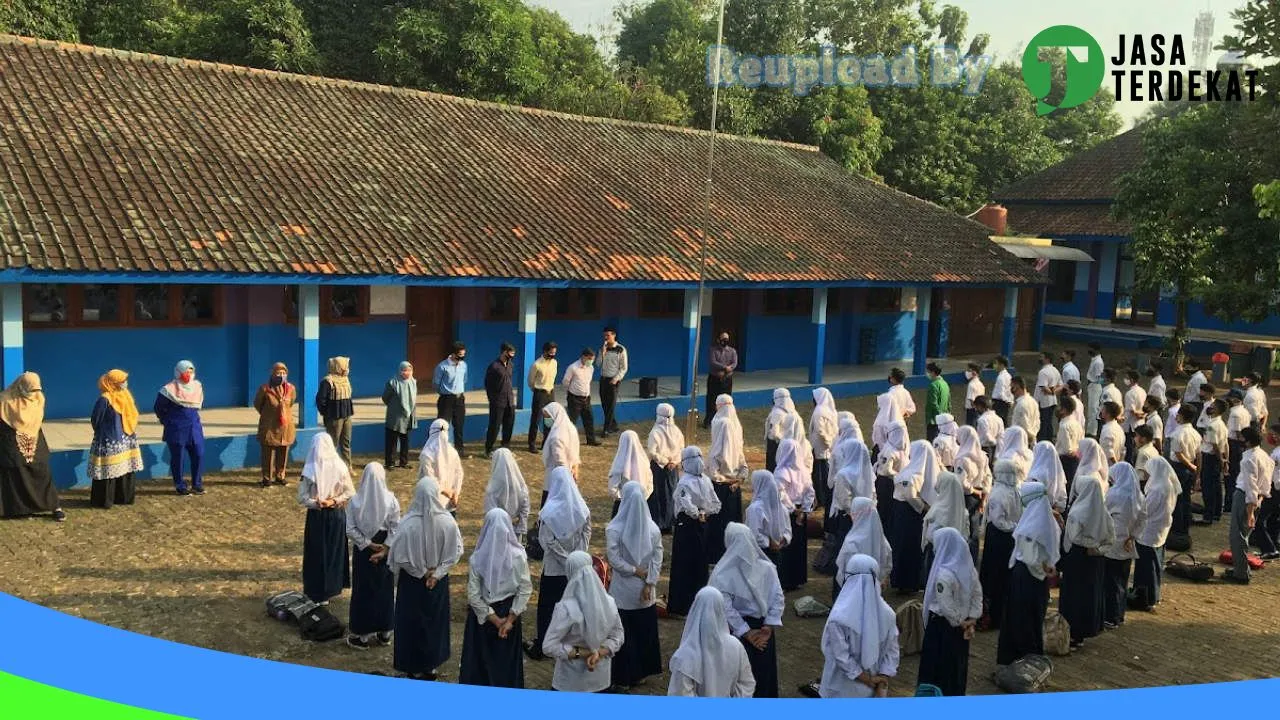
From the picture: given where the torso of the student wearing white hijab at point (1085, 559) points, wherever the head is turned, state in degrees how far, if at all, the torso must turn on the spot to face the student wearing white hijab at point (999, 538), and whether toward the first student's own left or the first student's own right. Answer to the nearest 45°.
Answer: approximately 45° to the first student's own left

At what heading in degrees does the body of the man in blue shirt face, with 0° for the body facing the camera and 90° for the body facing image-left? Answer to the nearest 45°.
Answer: approximately 315°

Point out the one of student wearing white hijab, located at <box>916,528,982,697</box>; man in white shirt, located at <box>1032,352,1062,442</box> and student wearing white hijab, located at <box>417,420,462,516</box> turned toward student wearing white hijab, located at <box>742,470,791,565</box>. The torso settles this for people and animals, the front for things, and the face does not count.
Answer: student wearing white hijab, located at <box>916,528,982,697</box>

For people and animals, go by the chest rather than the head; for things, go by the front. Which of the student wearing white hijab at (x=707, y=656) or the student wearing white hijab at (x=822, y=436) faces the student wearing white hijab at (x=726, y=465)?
the student wearing white hijab at (x=707, y=656)

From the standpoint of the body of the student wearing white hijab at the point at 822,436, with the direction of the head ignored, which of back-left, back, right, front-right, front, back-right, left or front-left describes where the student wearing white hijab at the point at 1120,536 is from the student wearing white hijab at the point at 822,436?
back

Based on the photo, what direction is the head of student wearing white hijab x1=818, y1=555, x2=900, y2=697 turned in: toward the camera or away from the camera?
away from the camera

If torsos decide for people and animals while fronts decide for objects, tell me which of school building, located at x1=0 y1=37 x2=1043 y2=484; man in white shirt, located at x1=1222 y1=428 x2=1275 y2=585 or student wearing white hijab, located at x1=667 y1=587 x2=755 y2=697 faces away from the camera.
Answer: the student wearing white hijab

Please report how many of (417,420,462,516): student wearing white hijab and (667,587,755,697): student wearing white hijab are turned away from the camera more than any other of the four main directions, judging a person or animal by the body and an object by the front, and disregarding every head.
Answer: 2

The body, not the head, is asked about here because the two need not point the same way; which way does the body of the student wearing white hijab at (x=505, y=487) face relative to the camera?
away from the camera

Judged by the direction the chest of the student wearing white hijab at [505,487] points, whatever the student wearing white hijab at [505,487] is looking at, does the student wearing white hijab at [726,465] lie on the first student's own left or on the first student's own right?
on the first student's own right

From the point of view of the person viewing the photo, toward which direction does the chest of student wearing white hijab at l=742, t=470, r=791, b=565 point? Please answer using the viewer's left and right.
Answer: facing away from the viewer and to the left of the viewer

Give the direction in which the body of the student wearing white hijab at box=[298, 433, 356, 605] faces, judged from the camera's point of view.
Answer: away from the camera

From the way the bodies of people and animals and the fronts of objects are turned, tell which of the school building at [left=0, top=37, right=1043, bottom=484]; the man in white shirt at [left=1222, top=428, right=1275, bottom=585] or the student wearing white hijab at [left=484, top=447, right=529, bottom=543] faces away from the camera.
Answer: the student wearing white hijab

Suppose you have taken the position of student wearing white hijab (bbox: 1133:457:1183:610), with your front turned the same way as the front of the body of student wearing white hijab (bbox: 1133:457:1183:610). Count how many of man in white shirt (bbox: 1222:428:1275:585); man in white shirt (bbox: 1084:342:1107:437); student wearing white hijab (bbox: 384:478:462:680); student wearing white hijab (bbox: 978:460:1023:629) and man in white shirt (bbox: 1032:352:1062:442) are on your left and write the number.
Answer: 2

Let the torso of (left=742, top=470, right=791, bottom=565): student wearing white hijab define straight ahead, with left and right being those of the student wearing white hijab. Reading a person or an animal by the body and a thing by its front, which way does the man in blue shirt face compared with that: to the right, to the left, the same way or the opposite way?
the opposite way
